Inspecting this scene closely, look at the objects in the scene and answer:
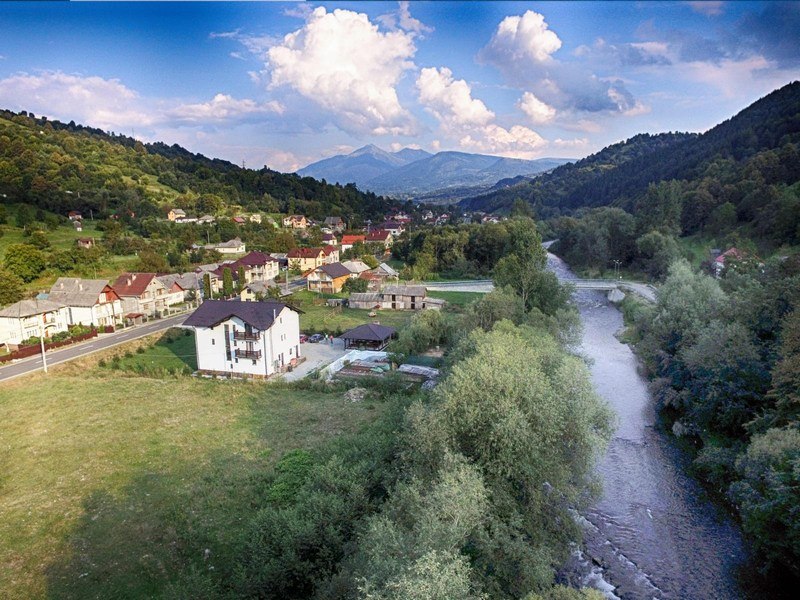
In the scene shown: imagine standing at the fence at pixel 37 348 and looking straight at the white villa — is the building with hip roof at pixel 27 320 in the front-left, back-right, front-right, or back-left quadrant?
back-left

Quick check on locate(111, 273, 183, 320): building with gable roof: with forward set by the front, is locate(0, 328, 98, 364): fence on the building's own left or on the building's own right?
on the building's own right

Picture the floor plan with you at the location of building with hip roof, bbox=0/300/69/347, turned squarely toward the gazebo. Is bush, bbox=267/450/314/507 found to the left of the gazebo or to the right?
right

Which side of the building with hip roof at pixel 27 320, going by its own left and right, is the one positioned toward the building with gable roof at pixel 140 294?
left

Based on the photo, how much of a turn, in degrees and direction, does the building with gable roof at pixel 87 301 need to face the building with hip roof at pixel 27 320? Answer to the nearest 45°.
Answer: approximately 90° to its right

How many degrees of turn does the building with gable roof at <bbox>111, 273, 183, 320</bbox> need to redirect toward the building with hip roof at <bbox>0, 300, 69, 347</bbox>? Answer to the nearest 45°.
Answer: approximately 90° to its right

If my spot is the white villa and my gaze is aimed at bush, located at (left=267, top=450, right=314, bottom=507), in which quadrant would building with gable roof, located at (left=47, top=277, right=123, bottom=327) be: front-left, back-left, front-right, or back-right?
back-right

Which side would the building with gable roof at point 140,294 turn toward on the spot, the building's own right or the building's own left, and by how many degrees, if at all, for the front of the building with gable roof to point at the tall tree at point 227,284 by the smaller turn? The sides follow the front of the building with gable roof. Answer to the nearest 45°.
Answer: approximately 45° to the building's own left

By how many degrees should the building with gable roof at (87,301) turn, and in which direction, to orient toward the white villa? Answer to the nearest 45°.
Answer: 0° — it already faces it

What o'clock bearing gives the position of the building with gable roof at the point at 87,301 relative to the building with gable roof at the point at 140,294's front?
the building with gable roof at the point at 87,301 is roughly at 3 o'clock from the building with gable roof at the point at 140,294.
